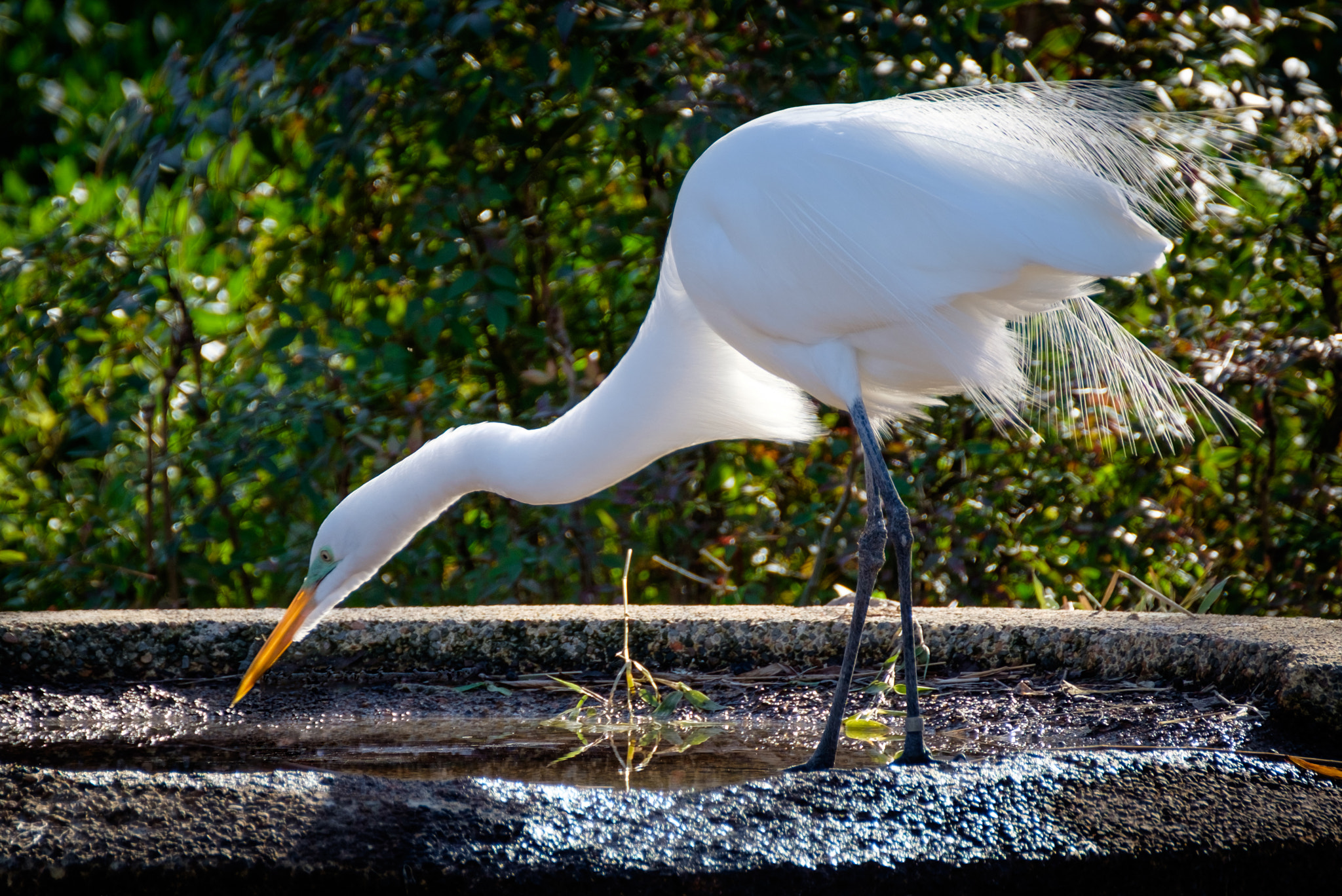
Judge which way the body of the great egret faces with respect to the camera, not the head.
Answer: to the viewer's left

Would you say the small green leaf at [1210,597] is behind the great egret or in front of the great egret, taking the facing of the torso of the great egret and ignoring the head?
behind
